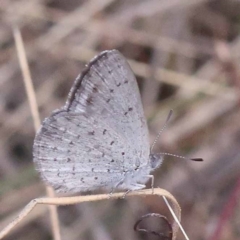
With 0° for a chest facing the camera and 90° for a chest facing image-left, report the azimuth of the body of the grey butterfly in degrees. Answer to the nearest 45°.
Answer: approximately 270°
